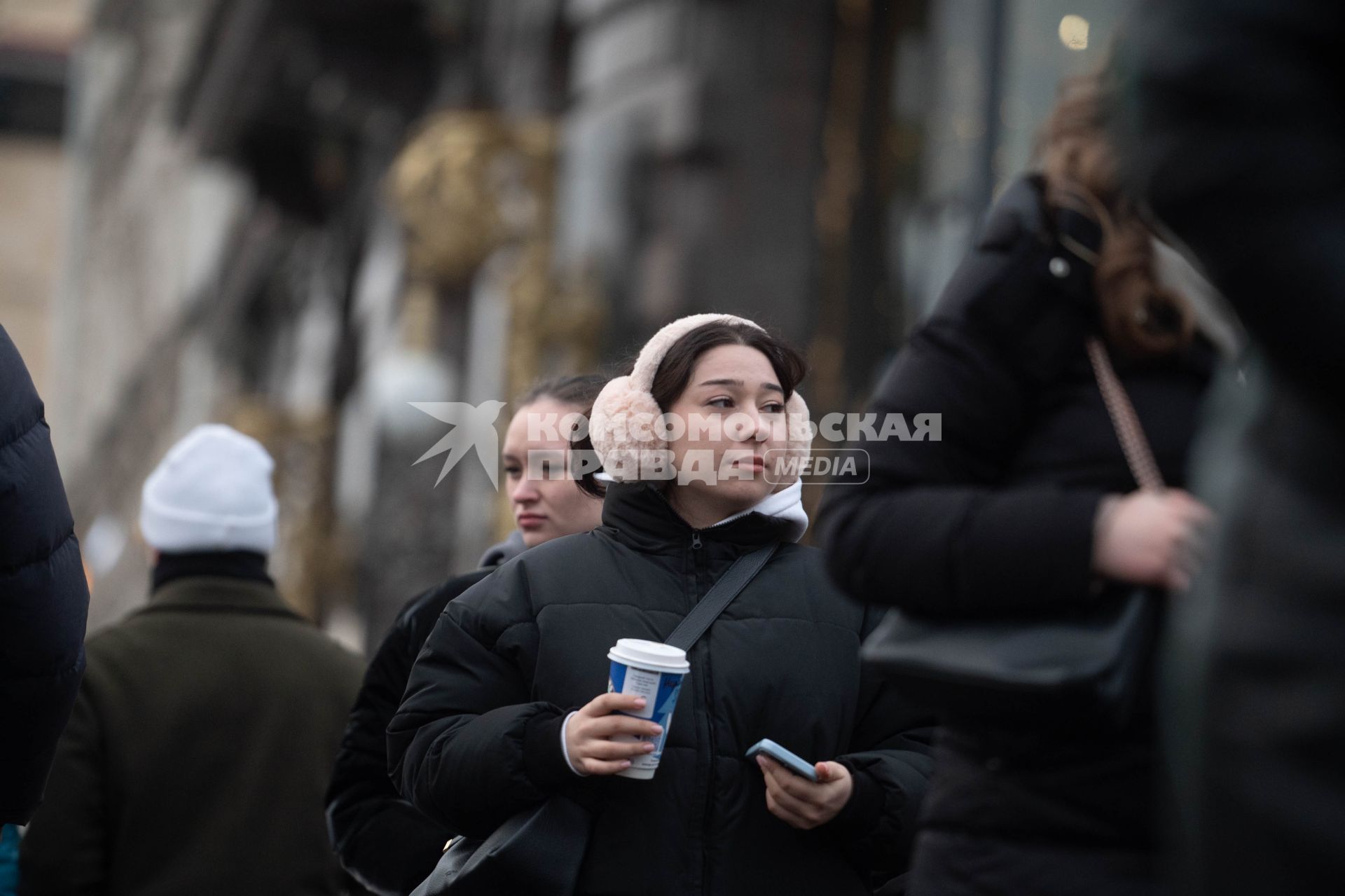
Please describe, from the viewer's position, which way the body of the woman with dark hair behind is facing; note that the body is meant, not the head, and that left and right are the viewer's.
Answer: facing the viewer and to the left of the viewer

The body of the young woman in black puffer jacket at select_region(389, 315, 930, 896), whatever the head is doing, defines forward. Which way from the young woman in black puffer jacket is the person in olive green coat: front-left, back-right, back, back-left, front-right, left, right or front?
back-right

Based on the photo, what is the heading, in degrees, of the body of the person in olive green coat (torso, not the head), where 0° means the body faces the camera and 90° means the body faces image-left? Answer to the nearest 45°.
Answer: approximately 180°

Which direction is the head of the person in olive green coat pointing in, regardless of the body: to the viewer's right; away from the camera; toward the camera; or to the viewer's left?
away from the camera

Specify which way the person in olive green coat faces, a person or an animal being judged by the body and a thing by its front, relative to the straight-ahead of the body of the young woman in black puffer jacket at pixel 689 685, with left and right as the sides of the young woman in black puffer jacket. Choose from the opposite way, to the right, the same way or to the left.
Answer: the opposite way

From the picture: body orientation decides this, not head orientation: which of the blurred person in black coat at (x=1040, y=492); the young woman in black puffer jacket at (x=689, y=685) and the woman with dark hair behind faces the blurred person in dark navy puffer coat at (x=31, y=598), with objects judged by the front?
the woman with dark hair behind

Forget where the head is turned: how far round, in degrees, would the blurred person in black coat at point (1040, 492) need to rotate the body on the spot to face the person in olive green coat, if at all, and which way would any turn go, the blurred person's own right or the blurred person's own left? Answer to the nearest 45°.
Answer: approximately 180°

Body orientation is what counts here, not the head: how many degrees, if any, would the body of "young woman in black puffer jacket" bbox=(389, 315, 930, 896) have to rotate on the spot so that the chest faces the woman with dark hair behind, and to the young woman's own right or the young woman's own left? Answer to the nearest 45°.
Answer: approximately 135° to the young woman's own right

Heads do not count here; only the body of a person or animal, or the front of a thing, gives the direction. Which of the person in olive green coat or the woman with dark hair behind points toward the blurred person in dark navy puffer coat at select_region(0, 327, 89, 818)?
the woman with dark hair behind

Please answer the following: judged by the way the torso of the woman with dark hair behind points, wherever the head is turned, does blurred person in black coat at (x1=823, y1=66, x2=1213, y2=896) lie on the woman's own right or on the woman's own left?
on the woman's own left

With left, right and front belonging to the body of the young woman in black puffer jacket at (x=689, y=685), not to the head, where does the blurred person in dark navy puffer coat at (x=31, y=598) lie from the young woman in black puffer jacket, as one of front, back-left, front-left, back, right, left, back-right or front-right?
right
